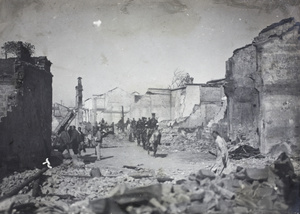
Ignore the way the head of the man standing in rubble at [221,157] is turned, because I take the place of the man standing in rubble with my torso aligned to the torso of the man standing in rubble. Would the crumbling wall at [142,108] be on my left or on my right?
on my right

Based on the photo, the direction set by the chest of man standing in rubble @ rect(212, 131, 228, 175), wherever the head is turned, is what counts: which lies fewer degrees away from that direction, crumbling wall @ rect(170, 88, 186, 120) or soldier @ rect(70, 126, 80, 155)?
the soldier

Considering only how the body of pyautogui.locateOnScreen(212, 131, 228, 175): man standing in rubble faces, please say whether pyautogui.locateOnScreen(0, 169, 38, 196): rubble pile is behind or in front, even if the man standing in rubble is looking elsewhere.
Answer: in front

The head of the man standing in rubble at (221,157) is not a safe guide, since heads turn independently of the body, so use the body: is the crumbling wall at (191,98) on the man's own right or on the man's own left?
on the man's own right

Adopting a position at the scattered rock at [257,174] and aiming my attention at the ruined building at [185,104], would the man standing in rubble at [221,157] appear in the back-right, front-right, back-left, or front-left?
front-left

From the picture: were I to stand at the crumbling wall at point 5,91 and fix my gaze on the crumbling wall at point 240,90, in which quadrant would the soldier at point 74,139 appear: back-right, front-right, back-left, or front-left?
front-left

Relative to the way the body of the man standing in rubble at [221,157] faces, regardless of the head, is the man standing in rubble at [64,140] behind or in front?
in front

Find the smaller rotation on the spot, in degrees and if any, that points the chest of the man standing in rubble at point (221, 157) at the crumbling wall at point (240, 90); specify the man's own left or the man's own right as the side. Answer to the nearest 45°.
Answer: approximately 90° to the man's own right

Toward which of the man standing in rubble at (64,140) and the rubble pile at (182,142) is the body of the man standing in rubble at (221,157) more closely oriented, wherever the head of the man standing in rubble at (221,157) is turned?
the man standing in rubble

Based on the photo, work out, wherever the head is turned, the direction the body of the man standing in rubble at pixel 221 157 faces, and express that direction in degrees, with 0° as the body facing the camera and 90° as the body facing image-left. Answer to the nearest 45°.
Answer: approximately 90°

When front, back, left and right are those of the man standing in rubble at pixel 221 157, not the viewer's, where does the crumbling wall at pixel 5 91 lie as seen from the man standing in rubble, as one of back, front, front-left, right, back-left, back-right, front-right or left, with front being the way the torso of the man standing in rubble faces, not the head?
front

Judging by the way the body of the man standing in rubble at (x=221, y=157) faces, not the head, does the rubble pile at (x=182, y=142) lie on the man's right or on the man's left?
on the man's right
